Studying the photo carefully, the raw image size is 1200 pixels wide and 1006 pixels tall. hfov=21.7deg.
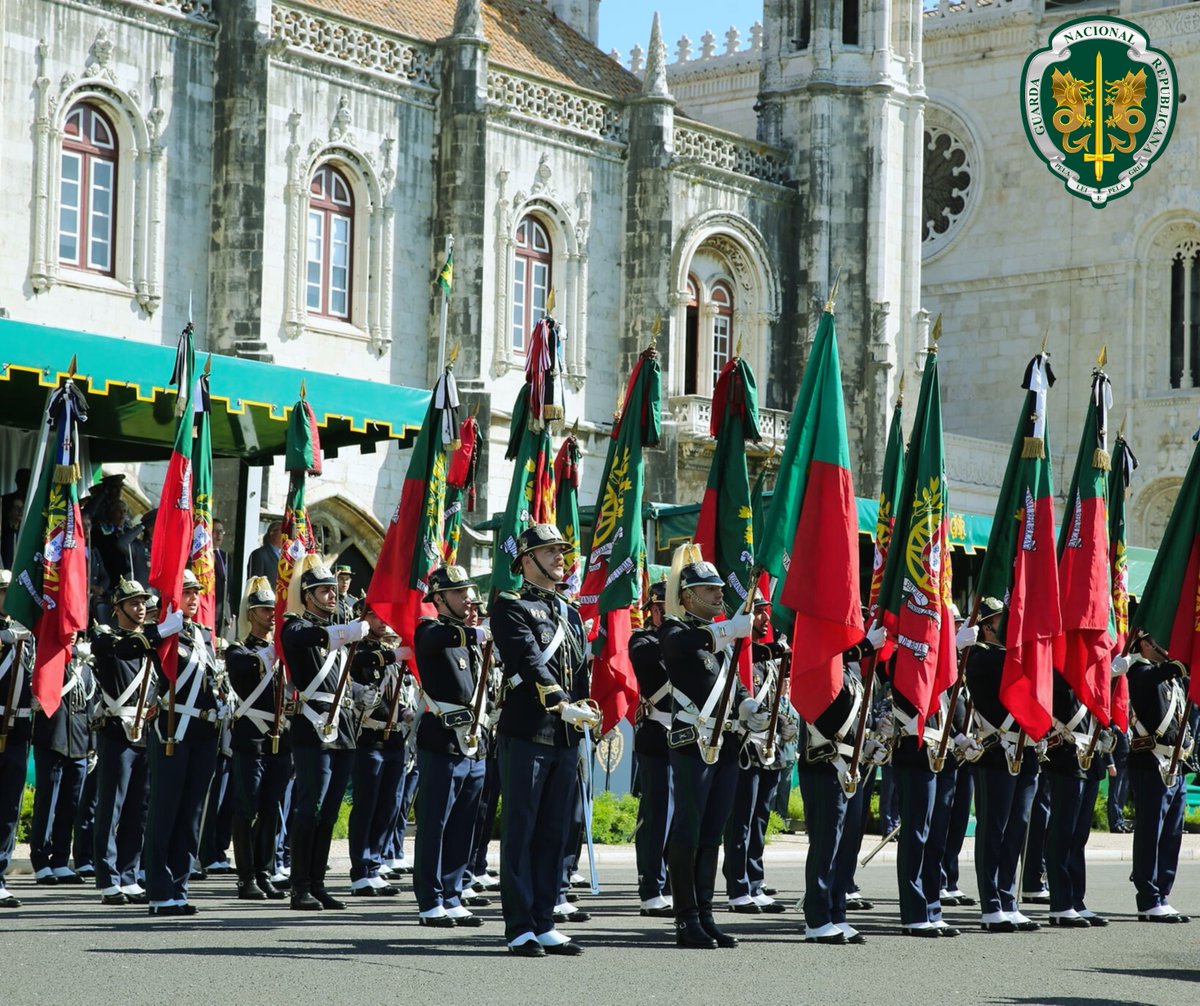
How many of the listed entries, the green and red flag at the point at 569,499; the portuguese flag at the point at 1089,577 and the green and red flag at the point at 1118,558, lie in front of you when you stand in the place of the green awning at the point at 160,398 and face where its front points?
3

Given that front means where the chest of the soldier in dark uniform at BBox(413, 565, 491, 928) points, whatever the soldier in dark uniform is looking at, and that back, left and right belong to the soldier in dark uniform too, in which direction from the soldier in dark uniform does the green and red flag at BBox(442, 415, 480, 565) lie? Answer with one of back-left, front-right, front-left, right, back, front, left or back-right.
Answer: back-left

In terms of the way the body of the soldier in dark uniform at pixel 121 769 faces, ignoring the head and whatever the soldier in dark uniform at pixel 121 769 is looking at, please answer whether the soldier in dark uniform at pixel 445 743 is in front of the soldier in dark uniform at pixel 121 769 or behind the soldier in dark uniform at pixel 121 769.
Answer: in front

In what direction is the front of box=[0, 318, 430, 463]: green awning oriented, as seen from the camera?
facing the viewer and to the right of the viewer

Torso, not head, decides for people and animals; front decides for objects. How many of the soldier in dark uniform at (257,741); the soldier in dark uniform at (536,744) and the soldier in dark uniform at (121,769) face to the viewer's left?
0

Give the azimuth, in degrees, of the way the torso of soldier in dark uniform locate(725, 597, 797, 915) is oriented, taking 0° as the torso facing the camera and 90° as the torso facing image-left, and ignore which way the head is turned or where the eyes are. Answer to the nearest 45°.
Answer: approximately 315°

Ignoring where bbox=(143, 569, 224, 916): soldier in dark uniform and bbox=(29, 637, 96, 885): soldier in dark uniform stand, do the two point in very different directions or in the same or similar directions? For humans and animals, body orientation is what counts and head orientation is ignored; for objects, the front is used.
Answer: same or similar directions

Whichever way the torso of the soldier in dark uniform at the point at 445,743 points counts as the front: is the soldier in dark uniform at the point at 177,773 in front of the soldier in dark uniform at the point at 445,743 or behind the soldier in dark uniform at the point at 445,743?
behind

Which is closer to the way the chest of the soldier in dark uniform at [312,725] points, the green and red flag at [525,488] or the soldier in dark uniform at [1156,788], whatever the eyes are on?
the soldier in dark uniform

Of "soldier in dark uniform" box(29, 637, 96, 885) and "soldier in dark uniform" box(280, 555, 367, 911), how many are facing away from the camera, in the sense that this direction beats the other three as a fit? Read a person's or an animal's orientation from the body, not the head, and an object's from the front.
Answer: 0

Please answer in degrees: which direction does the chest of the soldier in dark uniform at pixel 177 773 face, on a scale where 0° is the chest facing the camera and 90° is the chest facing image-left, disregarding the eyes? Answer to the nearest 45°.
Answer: approximately 315°

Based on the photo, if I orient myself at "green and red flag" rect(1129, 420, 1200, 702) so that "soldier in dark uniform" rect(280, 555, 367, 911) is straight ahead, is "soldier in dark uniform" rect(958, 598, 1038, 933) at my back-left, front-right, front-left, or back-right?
front-left

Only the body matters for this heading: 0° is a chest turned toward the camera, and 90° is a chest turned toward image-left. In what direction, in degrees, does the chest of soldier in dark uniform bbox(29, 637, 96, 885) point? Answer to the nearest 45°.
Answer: approximately 315°

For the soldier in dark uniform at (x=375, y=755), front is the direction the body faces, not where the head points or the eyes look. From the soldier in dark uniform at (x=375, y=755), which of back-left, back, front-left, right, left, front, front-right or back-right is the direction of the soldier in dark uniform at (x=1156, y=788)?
front-left

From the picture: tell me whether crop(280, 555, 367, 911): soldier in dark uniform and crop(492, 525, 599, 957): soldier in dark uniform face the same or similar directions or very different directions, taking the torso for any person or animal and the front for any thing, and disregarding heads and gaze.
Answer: same or similar directions
